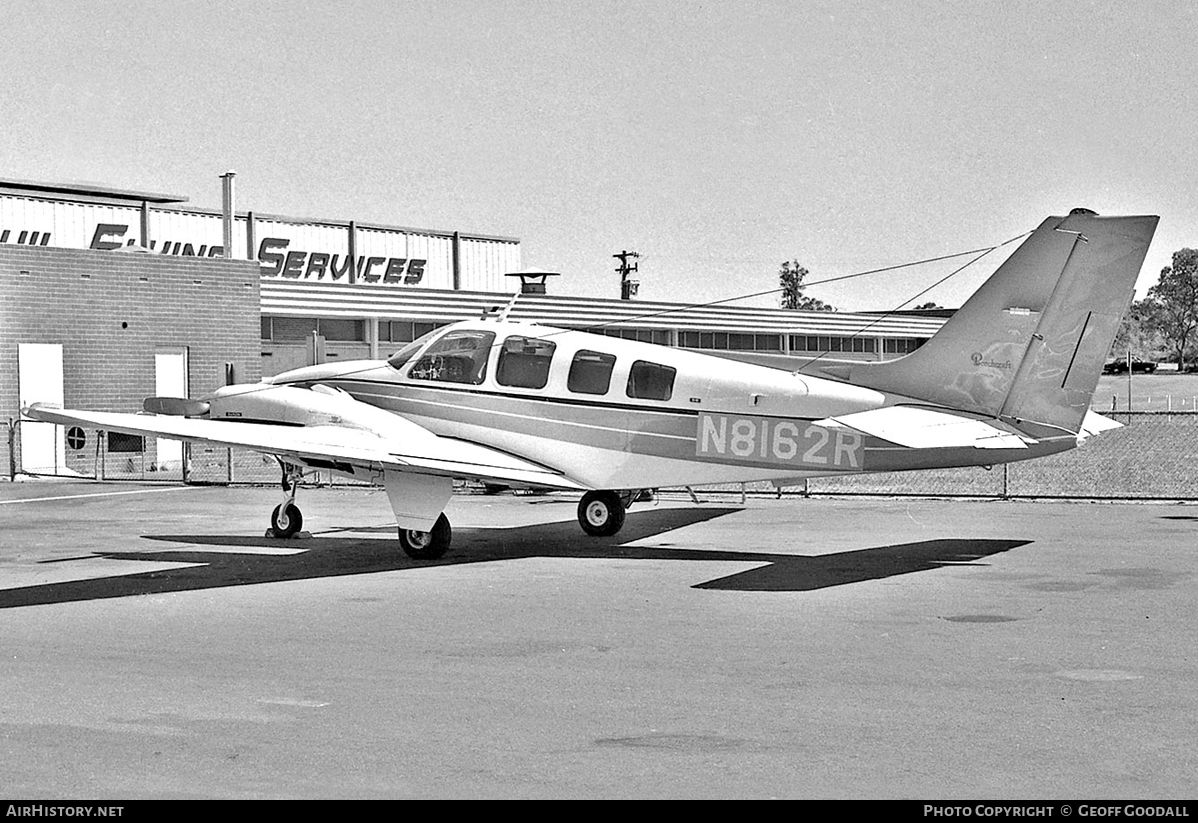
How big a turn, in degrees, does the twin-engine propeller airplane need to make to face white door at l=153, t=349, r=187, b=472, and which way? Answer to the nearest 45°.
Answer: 0° — it already faces it

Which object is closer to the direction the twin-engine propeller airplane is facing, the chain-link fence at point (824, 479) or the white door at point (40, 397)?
the white door

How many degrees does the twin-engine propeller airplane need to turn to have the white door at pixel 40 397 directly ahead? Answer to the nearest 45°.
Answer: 0° — it already faces it

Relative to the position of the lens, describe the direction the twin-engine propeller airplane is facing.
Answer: facing away from the viewer and to the left of the viewer
